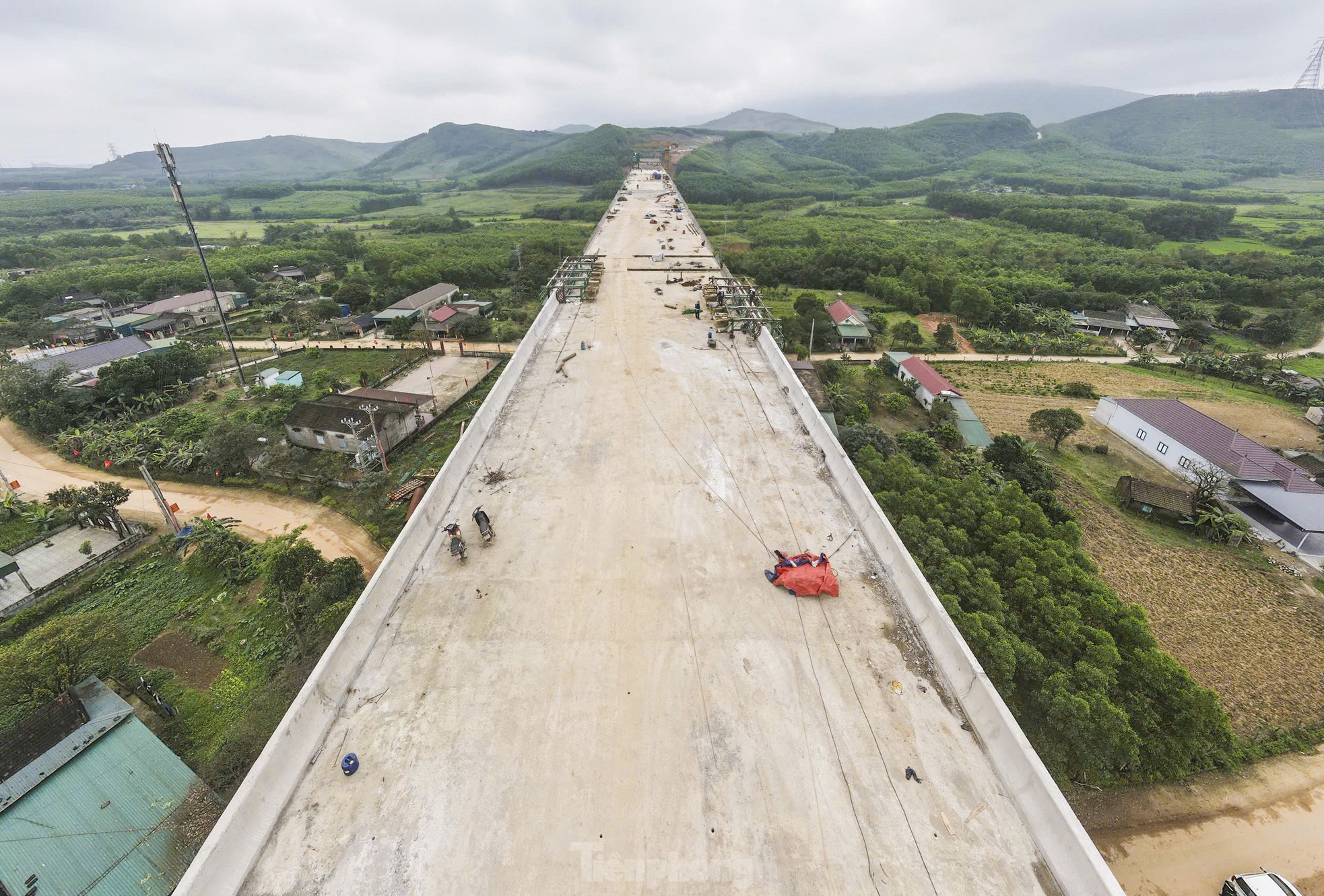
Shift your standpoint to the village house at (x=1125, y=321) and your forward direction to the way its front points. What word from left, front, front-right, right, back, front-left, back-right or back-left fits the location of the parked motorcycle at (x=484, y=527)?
front

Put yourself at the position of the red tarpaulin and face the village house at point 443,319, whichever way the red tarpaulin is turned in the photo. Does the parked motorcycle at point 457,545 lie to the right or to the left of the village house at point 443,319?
left

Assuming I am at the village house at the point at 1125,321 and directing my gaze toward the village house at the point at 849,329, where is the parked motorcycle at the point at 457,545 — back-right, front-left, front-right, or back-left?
front-left

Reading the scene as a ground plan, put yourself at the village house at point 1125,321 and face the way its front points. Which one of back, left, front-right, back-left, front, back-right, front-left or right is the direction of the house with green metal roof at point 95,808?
front

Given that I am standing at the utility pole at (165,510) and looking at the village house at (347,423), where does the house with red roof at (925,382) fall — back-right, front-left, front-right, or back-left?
front-right

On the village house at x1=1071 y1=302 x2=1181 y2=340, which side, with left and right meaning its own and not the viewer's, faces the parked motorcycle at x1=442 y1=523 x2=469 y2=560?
front

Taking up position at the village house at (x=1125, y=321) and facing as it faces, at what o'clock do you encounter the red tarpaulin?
The red tarpaulin is roughly at 12 o'clock from the village house.

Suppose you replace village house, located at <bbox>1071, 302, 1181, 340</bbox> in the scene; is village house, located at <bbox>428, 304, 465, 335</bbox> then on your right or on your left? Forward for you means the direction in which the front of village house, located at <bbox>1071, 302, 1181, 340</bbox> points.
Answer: on your right

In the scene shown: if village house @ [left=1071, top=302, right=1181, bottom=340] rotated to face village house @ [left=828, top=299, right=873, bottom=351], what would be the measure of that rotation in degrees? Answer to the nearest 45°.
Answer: approximately 45° to its right

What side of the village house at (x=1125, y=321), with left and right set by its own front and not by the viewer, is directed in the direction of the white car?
front

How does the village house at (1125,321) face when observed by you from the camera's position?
facing the viewer

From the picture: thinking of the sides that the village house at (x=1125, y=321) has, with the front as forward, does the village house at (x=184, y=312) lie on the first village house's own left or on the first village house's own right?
on the first village house's own right

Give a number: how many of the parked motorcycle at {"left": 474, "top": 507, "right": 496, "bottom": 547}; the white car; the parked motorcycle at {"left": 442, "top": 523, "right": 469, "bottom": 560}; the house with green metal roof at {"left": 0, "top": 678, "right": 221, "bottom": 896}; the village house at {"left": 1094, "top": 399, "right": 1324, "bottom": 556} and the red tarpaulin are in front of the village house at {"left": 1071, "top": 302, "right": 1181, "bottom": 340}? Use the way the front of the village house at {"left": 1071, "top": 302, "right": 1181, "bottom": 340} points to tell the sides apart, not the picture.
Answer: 6

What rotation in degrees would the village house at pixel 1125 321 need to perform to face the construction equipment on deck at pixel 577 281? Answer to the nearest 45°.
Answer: approximately 45° to its right

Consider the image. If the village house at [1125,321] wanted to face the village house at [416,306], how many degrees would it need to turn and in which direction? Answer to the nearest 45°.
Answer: approximately 45° to its right

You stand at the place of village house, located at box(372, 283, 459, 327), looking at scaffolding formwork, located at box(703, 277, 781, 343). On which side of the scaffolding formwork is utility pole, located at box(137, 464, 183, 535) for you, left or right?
right
